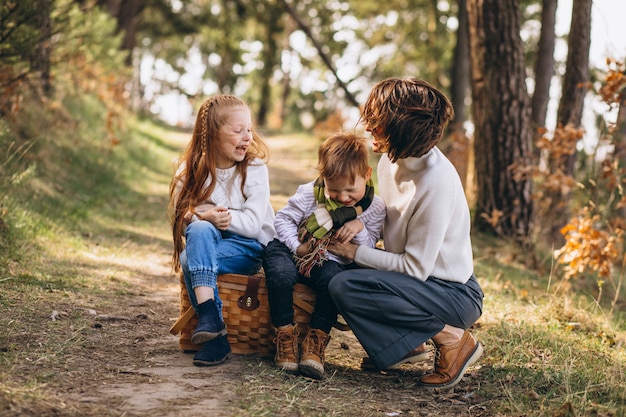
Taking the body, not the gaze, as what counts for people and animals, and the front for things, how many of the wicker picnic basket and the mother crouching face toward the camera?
1

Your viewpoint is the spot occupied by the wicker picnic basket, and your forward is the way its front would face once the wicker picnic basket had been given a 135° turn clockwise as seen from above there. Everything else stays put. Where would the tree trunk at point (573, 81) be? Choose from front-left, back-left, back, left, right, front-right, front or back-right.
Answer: right

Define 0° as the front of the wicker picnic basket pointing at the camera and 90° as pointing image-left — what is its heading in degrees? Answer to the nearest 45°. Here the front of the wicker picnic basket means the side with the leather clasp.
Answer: approximately 0°

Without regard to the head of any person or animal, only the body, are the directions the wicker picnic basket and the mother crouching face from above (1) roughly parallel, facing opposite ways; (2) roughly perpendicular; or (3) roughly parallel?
roughly perpendicular

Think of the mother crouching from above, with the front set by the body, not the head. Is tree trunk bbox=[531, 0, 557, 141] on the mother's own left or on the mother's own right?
on the mother's own right

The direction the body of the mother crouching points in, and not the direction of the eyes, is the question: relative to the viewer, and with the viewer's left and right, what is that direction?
facing to the left of the viewer

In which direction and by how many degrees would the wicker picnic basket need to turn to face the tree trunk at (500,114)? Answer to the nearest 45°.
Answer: approximately 135° to its left

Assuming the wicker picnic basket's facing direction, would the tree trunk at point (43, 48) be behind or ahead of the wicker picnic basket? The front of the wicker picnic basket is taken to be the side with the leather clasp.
behind

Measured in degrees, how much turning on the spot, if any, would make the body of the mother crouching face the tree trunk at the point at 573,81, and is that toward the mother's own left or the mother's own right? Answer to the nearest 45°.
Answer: approximately 90° to the mother's own right

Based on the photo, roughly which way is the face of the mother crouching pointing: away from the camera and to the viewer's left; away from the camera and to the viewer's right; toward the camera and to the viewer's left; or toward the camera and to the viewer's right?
away from the camera and to the viewer's left

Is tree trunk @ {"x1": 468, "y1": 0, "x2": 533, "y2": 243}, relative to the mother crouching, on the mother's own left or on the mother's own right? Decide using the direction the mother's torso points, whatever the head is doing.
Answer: on the mother's own right

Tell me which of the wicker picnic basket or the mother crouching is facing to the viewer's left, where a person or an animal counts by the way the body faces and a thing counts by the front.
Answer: the mother crouching

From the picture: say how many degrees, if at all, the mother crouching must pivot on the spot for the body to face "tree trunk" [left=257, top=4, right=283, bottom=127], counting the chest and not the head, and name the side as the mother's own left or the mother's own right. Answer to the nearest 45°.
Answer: approximately 90° to the mother's own right

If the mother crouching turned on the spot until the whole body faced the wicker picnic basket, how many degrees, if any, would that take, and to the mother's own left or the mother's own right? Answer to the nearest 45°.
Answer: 0° — they already face it
